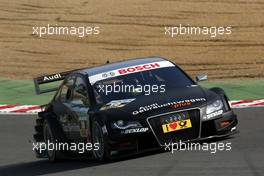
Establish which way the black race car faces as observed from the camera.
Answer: facing the viewer and to the right of the viewer
